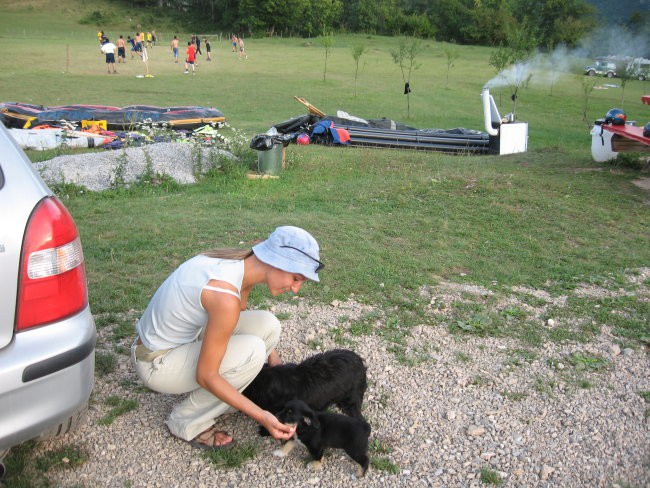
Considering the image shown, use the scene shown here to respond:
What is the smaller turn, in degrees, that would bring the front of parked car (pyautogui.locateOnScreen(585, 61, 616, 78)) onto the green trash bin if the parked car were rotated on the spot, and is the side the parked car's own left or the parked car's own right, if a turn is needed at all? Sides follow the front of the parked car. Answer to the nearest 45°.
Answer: approximately 90° to the parked car's own left

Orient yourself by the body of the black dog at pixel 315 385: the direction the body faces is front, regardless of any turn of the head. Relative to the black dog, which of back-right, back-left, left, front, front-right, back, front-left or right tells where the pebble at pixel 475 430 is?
back

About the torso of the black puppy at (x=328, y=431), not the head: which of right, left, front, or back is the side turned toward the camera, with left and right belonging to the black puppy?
left

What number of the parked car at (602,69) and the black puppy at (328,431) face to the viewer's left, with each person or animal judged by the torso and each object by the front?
2

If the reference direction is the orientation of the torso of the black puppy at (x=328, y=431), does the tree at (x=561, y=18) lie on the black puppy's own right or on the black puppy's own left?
on the black puppy's own right

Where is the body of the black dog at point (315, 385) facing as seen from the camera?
to the viewer's left

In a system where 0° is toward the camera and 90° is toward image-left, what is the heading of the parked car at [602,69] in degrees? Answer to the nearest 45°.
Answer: approximately 90°

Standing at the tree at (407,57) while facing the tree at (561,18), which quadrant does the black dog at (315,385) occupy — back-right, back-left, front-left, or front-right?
back-right
